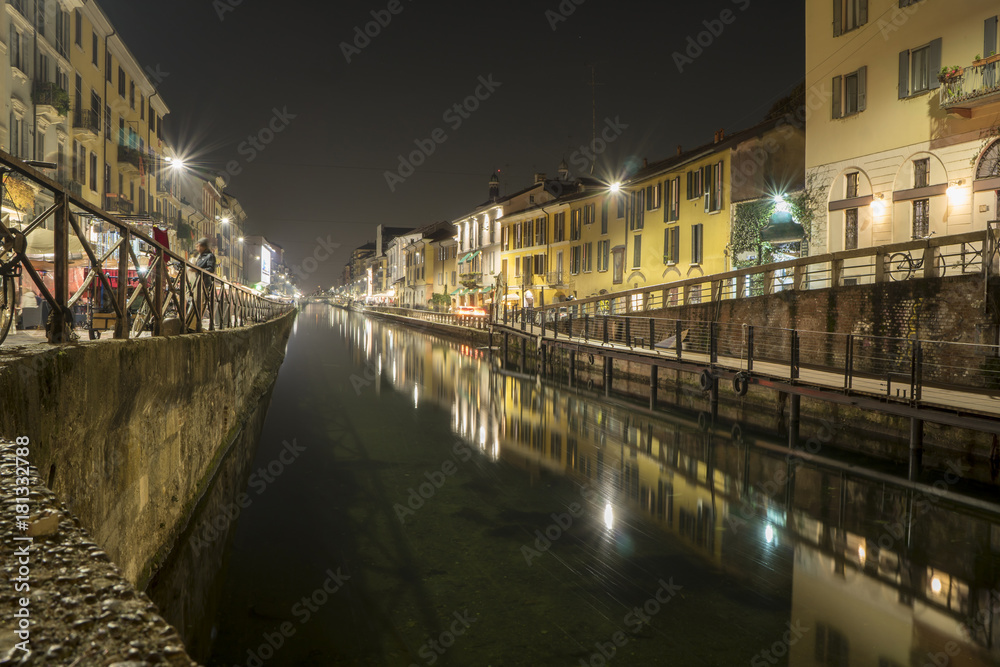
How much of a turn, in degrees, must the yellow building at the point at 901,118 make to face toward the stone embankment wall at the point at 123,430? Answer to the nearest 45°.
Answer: approximately 45° to its left

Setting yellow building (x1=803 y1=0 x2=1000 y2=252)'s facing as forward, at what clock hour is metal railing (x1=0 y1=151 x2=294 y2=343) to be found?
The metal railing is roughly at 11 o'clock from the yellow building.

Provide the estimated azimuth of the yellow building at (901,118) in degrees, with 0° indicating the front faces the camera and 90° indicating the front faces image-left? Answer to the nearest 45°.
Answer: approximately 45°
